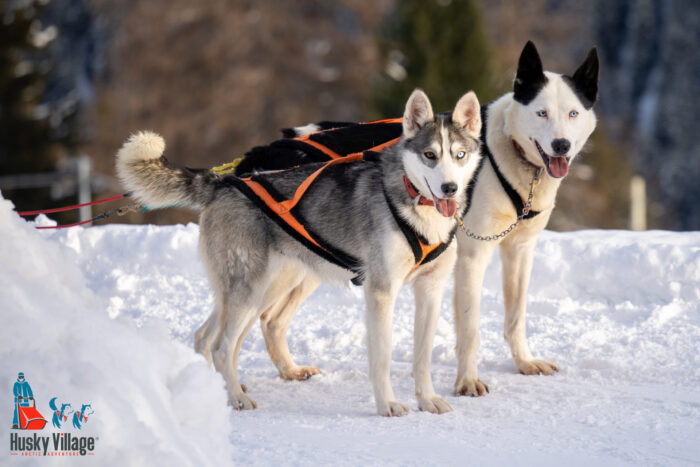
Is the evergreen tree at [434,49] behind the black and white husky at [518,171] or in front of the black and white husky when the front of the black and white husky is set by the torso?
behind

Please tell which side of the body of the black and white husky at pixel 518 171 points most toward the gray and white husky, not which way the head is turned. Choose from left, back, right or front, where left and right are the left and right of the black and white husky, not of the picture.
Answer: right

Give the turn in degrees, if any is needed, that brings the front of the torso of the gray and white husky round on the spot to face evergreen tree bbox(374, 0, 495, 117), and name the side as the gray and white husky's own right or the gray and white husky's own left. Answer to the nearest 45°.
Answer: approximately 135° to the gray and white husky's own left

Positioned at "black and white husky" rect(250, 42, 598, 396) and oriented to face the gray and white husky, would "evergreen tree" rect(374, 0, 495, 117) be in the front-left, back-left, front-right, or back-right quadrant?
back-right

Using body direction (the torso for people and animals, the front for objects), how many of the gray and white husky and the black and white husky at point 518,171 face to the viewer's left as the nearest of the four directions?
0

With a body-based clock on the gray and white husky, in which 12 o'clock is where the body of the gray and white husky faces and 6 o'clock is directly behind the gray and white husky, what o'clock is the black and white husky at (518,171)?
The black and white husky is roughly at 10 o'clock from the gray and white husky.

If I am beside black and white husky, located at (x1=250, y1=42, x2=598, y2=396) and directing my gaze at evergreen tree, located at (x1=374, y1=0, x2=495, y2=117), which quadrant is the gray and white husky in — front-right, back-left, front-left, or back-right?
back-left

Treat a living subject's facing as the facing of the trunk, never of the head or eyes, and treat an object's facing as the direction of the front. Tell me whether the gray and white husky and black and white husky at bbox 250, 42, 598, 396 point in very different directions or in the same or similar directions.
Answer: same or similar directions
